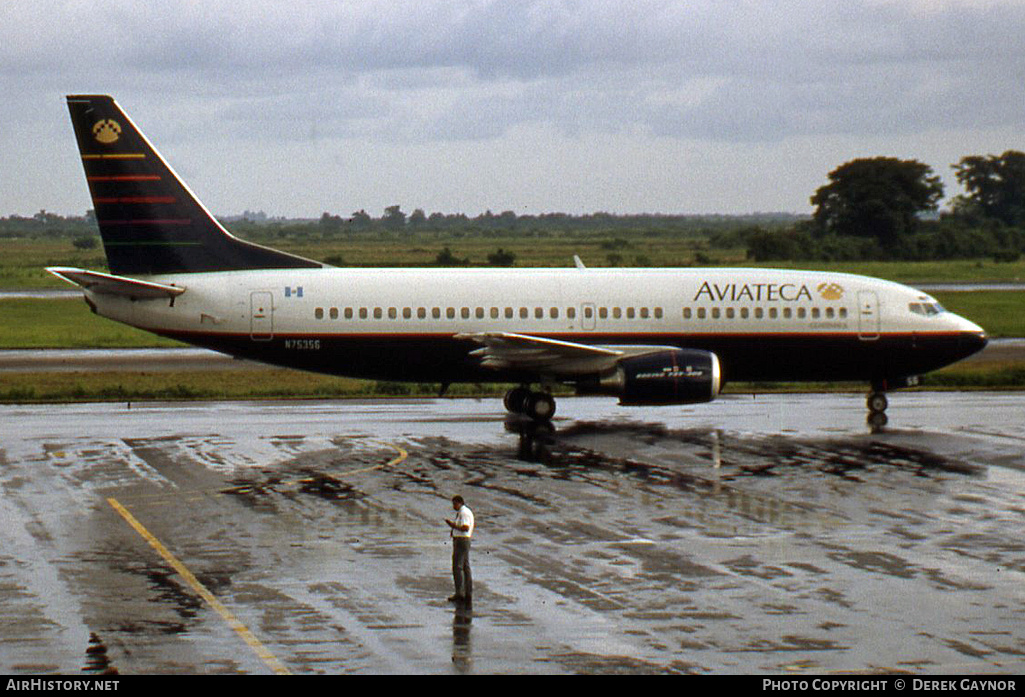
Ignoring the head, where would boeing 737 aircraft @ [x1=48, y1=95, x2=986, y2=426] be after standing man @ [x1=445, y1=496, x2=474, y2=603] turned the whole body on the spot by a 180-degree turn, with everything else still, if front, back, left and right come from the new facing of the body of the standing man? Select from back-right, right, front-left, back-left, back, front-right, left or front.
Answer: left

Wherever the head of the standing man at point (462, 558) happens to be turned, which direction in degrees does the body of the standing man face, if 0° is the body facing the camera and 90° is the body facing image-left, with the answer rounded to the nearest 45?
approximately 90°

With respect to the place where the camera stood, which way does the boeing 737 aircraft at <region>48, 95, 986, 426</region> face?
facing to the right of the viewer
